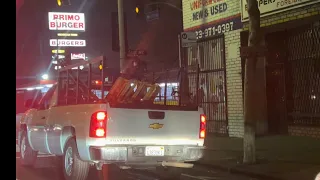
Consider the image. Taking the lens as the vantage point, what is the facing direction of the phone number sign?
facing the viewer and to the left of the viewer

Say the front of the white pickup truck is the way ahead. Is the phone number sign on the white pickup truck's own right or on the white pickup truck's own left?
on the white pickup truck's own right

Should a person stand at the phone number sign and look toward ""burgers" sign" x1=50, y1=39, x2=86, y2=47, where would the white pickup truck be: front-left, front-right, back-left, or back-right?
back-left

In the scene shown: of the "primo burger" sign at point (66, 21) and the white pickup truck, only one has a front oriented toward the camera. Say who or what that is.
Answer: the "primo burger" sign

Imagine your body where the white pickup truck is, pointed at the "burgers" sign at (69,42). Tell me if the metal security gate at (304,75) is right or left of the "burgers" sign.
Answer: right

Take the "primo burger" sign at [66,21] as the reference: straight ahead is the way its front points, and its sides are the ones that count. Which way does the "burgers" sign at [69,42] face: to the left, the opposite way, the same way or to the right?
the same way

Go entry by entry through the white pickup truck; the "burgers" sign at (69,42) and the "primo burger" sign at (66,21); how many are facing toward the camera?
2

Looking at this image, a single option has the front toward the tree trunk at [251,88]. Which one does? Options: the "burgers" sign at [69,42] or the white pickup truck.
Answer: the "burgers" sign

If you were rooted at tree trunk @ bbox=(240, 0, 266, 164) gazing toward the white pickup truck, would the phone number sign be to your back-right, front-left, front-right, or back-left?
back-right

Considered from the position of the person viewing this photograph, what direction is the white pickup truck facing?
facing away from the viewer and to the left of the viewer

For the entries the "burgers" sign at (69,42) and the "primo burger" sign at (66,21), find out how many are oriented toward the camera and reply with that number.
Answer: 2

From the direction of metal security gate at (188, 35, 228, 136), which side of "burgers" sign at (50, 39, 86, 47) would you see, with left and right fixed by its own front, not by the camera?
front

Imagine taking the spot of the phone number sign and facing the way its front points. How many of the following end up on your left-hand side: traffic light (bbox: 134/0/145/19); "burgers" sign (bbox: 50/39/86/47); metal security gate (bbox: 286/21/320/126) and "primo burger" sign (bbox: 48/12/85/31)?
1

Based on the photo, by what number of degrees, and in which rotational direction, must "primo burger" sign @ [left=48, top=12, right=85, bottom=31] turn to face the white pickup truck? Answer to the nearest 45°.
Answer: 0° — it already faces it

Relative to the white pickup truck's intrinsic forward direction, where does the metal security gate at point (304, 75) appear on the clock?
The metal security gate is roughly at 3 o'clock from the white pickup truck.

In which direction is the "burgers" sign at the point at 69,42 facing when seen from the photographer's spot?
facing the viewer

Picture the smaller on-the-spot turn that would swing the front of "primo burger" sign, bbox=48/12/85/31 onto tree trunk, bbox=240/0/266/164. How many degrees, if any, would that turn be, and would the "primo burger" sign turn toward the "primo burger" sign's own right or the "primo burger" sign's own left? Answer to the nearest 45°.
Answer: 0° — it already faces it

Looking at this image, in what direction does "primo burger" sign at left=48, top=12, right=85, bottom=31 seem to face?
toward the camera

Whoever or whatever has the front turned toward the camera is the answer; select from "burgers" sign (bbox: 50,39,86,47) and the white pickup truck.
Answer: the "burgers" sign
